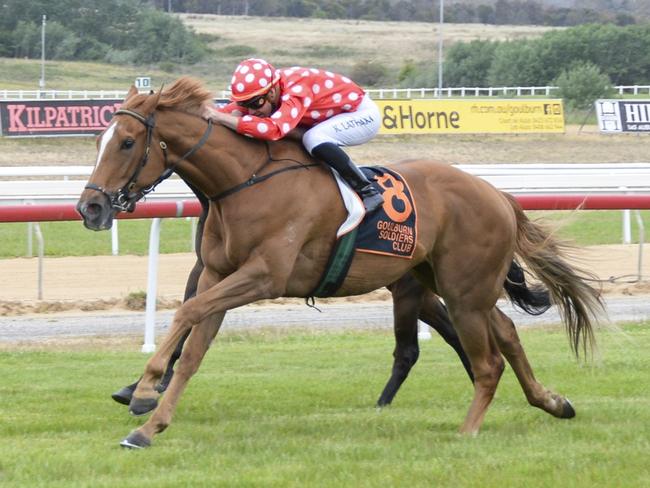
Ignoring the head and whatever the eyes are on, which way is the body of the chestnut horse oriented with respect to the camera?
to the viewer's left

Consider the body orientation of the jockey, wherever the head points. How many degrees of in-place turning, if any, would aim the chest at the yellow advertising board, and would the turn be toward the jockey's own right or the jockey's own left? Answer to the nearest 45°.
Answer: approximately 90° to the jockey's own right

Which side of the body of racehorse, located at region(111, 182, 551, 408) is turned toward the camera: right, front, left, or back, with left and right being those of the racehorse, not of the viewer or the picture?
left

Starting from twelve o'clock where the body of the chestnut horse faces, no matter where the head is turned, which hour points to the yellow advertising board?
The yellow advertising board is roughly at 3 o'clock from the chestnut horse.

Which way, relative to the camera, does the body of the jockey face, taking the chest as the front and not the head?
to the viewer's left

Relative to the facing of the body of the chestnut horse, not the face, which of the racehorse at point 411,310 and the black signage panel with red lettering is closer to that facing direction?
the black signage panel with red lettering

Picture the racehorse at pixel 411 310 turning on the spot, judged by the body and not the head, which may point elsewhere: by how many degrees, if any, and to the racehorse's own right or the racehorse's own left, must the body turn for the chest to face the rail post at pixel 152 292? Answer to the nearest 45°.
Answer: approximately 45° to the racehorse's own right

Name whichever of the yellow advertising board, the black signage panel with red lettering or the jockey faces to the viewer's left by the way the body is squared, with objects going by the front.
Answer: the jockey
